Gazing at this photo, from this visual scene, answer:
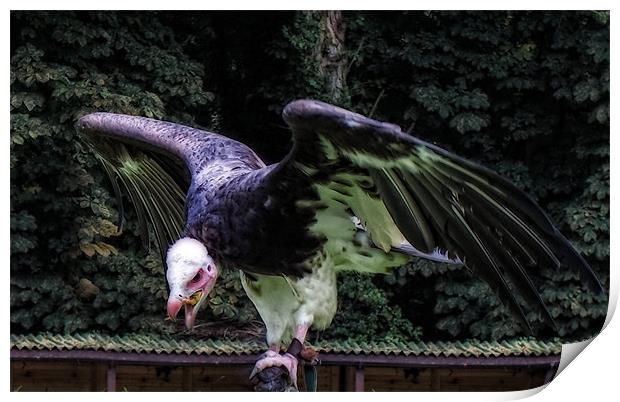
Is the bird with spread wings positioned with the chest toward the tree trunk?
no

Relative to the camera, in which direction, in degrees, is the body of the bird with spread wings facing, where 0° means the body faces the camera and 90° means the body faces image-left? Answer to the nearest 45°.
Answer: approximately 45°
